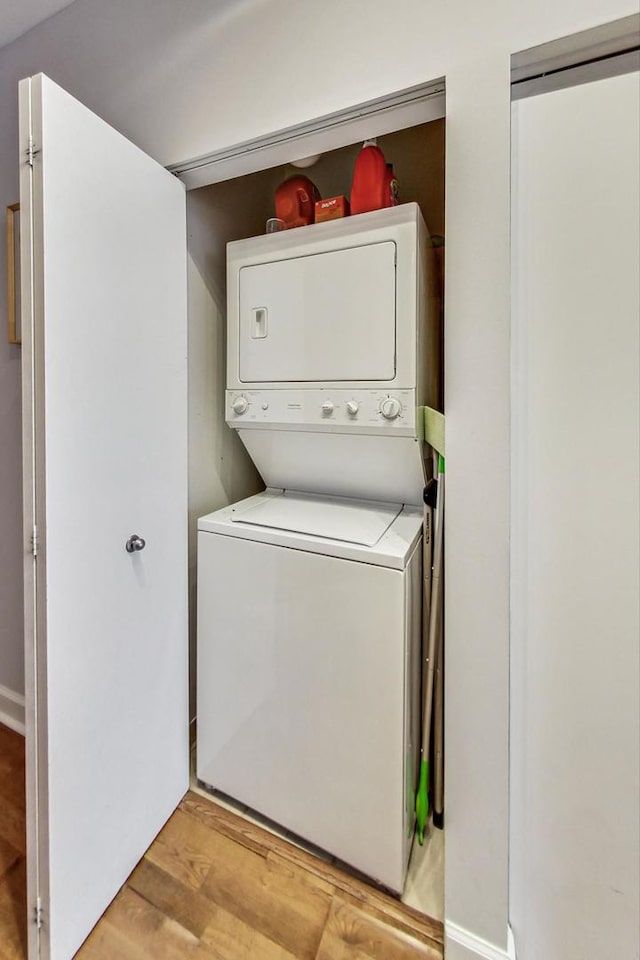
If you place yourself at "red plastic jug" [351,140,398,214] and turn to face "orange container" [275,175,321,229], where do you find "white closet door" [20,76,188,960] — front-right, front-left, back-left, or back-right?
front-left

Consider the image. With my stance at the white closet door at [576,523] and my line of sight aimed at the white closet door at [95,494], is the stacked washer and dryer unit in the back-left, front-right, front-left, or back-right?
front-right

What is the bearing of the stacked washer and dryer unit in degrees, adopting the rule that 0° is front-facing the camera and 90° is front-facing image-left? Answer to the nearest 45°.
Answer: approximately 45°

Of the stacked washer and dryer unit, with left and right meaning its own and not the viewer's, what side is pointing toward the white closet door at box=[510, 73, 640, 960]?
left

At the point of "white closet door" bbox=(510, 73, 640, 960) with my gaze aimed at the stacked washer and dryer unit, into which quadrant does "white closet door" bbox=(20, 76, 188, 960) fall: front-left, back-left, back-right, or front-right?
front-left
